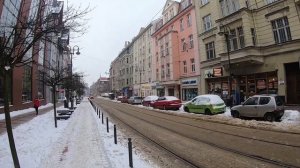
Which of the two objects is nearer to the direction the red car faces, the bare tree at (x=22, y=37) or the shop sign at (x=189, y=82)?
the shop sign

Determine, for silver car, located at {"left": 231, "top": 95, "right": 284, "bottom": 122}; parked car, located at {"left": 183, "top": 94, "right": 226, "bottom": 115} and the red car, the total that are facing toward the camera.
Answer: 0

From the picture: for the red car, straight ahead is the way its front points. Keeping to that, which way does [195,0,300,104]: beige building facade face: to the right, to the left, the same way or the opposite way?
to the left

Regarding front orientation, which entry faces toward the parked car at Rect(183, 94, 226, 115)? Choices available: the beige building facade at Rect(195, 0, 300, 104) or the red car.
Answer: the beige building facade

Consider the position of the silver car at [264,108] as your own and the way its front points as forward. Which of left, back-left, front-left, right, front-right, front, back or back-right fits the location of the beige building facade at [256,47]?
front-right

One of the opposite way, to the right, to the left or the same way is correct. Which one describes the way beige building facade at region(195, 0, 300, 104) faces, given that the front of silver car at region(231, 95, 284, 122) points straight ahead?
to the left

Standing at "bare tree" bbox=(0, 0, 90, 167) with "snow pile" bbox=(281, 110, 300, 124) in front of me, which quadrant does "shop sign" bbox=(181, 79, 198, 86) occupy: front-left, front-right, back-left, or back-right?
front-left

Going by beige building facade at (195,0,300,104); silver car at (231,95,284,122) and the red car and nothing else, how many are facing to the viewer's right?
0

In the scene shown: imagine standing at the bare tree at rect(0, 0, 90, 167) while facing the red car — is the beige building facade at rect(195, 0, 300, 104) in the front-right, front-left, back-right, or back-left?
front-right

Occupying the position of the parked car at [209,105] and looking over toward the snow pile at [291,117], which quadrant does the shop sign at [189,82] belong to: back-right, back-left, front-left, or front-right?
back-left

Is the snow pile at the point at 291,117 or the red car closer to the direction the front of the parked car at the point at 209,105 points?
the red car
